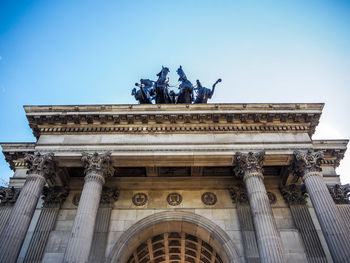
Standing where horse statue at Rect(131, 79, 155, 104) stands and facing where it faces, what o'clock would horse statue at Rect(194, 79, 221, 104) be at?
horse statue at Rect(194, 79, 221, 104) is roughly at 8 o'clock from horse statue at Rect(131, 79, 155, 104).

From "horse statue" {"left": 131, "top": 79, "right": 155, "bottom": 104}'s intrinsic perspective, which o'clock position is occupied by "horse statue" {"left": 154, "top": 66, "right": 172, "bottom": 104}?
"horse statue" {"left": 154, "top": 66, "right": 172, "bottom": 104} is roughly at 8 o'clock from "horse statue" {"left": 131, "top": 79, "right": 155, "bottom": 104}.

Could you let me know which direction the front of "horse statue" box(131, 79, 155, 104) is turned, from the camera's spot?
facing the viewer and to the left of the viewer

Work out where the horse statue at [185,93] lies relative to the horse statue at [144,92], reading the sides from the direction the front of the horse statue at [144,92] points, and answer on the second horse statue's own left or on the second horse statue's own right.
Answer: on the second horse statue's own left
